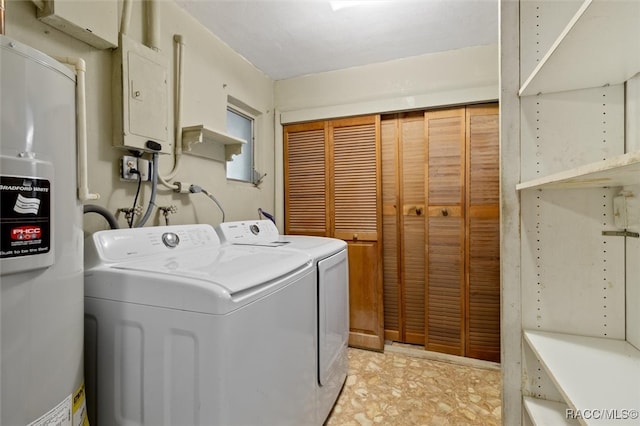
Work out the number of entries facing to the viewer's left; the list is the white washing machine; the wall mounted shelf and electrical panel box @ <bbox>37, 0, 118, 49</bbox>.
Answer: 0

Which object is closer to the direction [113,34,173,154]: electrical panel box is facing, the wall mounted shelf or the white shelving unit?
the white shelving unit

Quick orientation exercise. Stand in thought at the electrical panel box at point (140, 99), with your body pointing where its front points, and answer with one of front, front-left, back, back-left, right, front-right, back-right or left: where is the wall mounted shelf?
left

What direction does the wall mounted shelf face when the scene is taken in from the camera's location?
facing the viewer and to the right of the viewer

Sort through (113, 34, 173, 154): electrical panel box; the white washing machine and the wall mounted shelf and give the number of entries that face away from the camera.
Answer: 0

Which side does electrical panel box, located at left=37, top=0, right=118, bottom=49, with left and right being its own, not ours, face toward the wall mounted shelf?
left

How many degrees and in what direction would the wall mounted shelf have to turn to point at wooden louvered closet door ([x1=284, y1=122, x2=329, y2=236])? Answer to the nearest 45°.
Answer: approximately 90° to its left

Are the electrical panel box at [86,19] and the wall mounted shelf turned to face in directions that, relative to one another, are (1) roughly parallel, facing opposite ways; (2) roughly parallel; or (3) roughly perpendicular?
roughly parallel

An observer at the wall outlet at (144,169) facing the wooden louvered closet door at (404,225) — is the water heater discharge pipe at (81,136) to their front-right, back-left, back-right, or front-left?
back-right

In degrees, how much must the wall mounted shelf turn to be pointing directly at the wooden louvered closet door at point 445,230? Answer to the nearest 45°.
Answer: approximately 45° to its left
